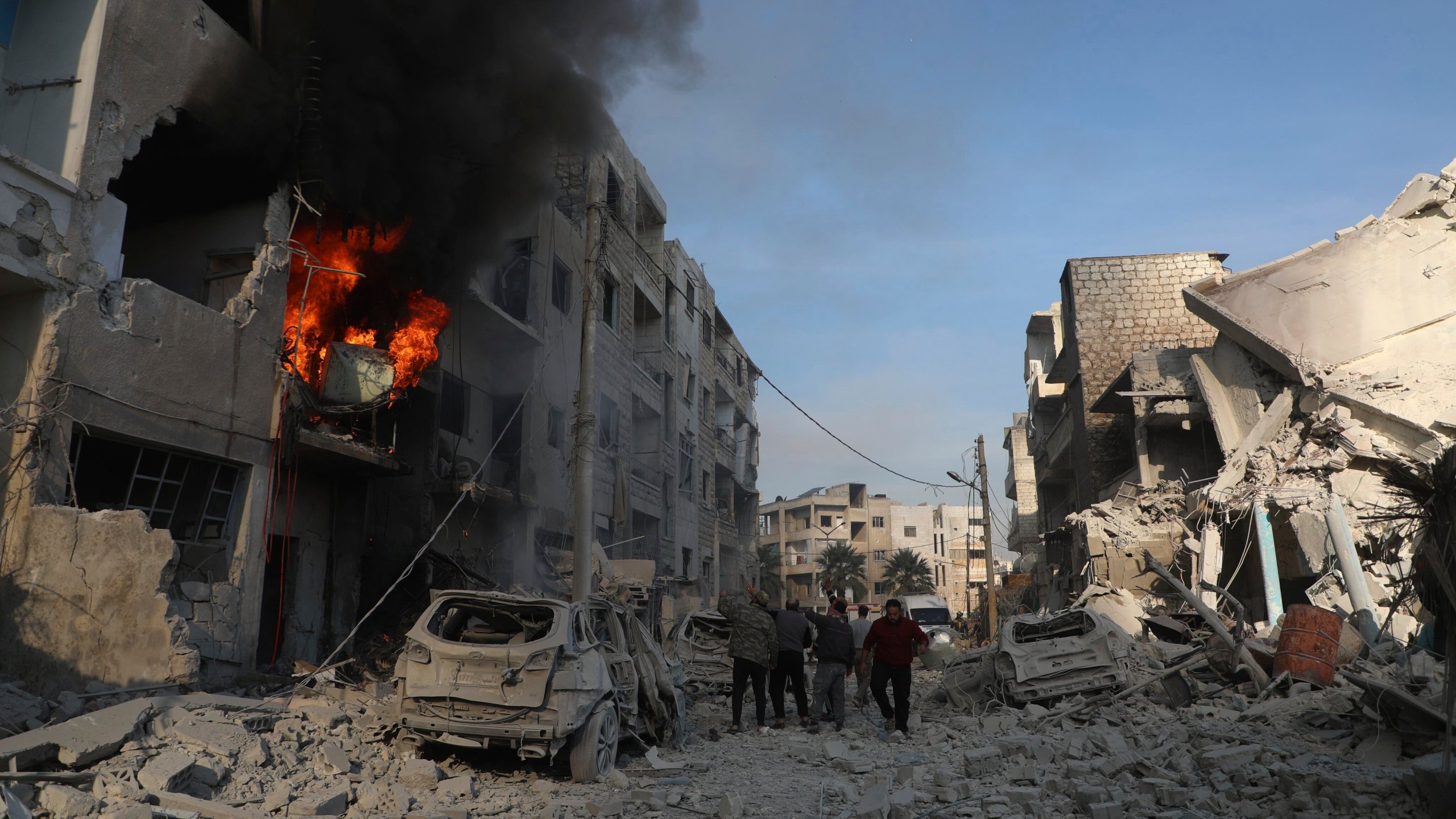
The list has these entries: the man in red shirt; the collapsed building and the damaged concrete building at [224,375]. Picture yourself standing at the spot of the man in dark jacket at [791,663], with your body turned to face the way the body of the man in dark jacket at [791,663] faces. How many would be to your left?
1

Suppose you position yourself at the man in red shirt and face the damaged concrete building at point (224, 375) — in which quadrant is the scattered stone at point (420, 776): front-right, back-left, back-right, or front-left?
front-left

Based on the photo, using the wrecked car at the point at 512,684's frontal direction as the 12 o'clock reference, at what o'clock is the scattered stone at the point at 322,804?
The scattered stone is roughly at 6 o'clock from the wrecked car.

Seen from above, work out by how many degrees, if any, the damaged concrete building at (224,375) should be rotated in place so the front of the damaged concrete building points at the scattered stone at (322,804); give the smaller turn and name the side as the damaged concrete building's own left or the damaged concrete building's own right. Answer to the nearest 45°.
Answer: approximately 45° to the damaged concrete building's own right

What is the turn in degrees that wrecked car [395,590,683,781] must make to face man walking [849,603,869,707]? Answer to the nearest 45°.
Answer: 0° — it already faces them

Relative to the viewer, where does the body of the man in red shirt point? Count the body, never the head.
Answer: toward the camera

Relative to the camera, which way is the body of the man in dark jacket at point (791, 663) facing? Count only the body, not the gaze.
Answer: away from the camera

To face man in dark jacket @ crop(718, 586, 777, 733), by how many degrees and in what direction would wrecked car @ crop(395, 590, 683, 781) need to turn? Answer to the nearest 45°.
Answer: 0° — it already faces them

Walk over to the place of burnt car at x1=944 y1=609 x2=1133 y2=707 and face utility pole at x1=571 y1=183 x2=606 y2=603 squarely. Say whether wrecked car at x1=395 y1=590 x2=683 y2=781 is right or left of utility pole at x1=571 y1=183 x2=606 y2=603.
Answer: left

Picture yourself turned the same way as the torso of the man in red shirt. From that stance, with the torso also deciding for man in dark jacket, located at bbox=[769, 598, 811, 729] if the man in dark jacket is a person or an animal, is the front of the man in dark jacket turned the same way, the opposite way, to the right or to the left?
the opposite way

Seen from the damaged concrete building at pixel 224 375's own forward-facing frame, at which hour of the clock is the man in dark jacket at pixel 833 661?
The man in dark jacket is roughly at 11 o'clock from the damaged concrete building.
